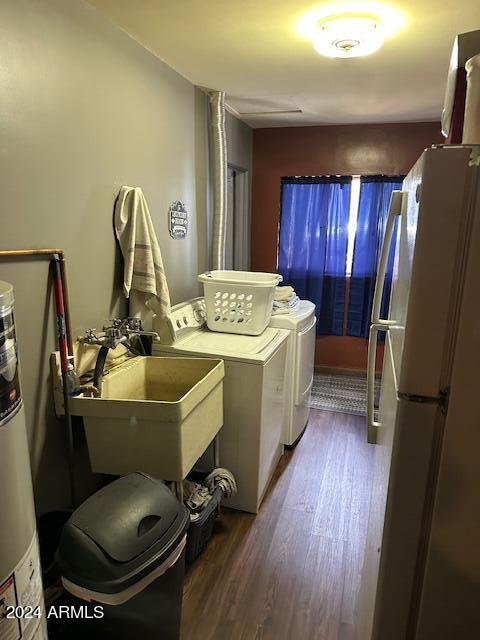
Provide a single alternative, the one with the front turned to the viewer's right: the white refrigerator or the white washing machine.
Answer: the white washing machine

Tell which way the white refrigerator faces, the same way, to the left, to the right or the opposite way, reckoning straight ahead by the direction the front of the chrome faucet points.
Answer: the opposite way

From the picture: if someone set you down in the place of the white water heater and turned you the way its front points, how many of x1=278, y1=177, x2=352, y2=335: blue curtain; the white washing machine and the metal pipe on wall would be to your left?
3

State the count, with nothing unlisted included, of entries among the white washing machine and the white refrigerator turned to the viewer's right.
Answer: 1

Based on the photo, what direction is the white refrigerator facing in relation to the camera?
to the viewer's left

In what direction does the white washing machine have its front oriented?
to the viewer's right

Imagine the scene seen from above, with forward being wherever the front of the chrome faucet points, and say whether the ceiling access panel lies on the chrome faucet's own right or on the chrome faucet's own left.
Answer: on the chrome faucet's own left

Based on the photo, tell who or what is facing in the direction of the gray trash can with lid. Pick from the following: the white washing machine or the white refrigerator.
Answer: the white refrigerator

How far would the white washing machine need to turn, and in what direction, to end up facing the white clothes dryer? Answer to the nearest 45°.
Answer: approximately 45° to its left

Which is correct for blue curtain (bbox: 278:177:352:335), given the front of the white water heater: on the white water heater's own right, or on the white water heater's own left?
on the white water heater's own left
